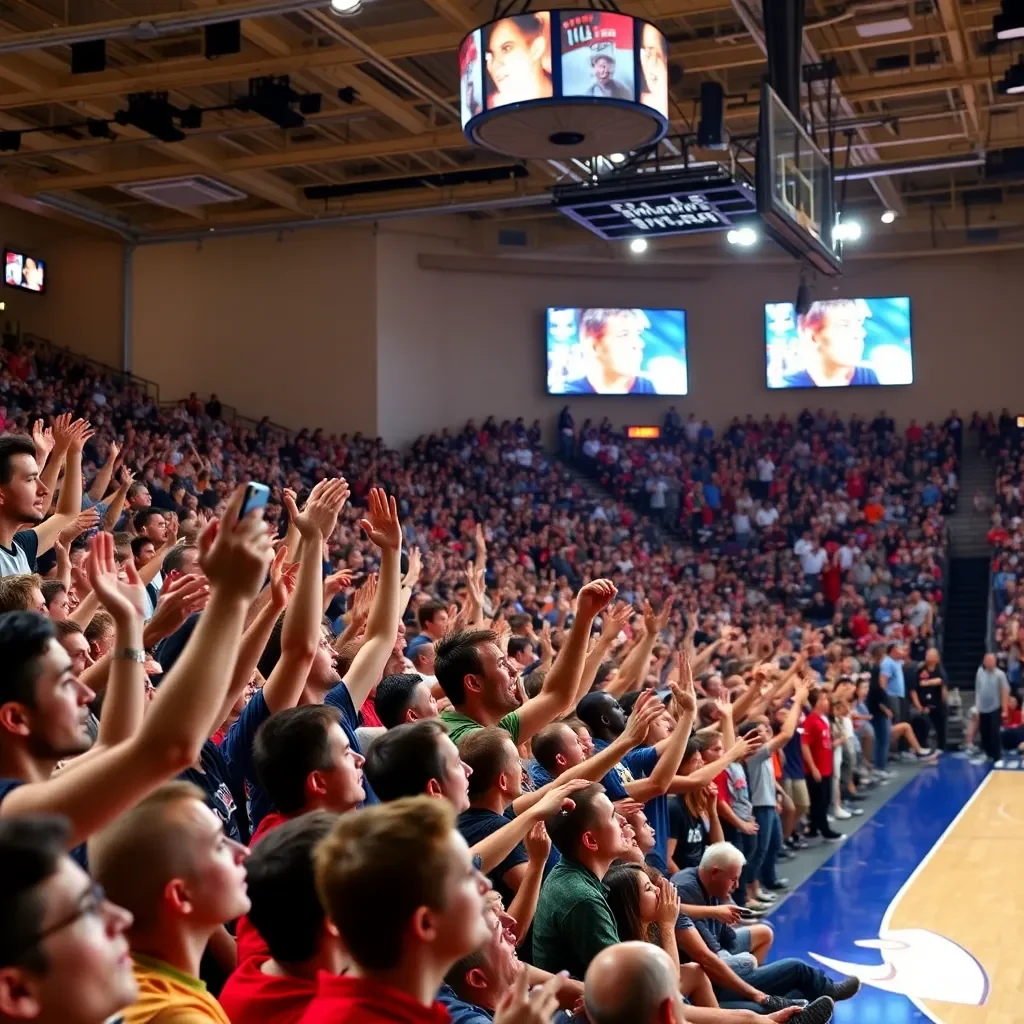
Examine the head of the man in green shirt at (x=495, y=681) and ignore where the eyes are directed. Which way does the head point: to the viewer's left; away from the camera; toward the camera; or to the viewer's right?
to the viewer's right

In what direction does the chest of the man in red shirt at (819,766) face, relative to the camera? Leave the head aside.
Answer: to the viewer's right

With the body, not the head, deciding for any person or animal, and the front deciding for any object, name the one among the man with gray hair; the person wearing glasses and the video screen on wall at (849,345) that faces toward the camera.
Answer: the video screen on wall

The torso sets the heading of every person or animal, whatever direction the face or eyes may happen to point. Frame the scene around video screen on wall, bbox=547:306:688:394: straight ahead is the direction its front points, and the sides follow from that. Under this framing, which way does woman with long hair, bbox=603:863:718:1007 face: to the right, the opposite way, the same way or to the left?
to the left

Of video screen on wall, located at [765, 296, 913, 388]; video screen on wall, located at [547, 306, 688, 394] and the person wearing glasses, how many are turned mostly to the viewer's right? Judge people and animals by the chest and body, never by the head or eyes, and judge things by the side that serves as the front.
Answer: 1

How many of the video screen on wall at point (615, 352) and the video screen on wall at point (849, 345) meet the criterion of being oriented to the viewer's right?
0

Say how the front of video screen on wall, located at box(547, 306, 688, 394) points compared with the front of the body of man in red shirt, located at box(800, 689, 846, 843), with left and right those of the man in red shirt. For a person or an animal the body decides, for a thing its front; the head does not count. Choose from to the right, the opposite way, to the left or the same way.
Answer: to the right

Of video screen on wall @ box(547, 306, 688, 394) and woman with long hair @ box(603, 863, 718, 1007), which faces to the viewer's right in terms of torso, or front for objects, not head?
the woman with long hair

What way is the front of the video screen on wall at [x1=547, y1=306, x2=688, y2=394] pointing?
toward the camera

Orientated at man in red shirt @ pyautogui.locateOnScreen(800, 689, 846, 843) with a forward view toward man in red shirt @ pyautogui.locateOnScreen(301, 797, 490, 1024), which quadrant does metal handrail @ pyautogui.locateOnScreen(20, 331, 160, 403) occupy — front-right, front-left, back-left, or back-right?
back-right

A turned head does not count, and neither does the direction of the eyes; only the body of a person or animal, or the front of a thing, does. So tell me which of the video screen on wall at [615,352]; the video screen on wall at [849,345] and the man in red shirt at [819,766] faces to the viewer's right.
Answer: the man in red shirt

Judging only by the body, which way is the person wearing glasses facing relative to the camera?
to the viewer's right

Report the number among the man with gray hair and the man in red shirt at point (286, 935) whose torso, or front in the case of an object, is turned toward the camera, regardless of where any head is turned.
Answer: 0

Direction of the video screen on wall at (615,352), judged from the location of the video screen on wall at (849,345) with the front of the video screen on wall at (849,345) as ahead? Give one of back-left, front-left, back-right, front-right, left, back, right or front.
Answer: right

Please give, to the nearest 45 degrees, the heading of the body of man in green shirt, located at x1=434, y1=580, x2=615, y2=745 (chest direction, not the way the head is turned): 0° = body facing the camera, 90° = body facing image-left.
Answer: approximately 270°
